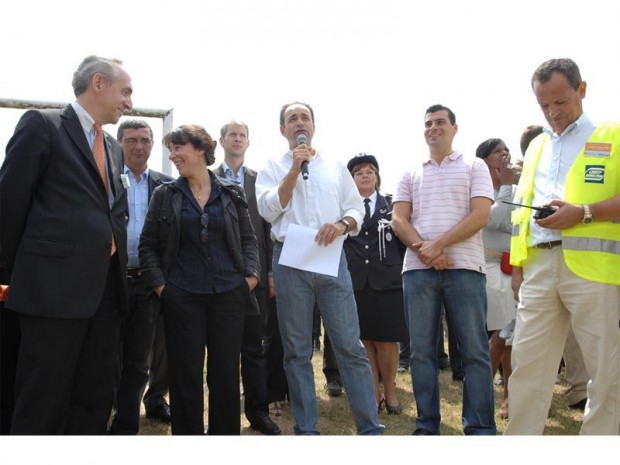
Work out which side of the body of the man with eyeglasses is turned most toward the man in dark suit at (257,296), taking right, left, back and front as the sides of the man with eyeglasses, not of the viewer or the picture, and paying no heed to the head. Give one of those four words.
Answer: left

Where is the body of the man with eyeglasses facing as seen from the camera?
toward the camera

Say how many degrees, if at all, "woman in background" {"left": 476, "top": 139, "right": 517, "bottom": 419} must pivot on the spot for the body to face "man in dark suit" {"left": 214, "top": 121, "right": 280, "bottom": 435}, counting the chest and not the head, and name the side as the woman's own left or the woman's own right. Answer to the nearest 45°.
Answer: approximately 90° to the woman's own right

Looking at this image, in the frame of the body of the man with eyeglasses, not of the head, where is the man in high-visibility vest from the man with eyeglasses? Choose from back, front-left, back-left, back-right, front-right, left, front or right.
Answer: front-left

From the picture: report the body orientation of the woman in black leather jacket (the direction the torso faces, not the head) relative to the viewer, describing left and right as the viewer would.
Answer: facing the viewer

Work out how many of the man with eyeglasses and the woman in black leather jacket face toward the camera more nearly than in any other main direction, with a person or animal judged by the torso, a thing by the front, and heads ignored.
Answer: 2

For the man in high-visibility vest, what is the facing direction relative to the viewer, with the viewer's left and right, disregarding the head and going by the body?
facing the viewer and to the left of the viewer

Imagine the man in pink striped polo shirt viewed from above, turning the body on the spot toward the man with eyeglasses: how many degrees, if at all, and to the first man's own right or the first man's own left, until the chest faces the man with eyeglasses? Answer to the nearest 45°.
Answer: approximately 90° to the first man's own right

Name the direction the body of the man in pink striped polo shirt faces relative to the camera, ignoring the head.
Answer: toward the camera

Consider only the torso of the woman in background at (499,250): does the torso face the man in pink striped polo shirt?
no

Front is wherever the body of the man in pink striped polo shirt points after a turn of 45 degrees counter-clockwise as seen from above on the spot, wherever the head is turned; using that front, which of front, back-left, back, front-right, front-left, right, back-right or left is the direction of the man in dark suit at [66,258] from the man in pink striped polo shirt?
right

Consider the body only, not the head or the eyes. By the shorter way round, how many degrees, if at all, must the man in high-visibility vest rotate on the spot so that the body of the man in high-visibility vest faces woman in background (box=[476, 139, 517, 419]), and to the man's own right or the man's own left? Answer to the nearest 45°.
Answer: approximately 135° to the man's own right

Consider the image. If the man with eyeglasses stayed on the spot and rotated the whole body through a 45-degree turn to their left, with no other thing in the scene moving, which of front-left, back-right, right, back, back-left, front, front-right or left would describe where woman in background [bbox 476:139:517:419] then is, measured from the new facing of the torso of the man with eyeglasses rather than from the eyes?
front-left

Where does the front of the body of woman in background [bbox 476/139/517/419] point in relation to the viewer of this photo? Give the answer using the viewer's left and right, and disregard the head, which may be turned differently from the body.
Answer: facing the viewer and to the right of the viewer

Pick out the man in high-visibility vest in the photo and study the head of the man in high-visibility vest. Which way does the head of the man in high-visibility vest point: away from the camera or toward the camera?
toward the camera

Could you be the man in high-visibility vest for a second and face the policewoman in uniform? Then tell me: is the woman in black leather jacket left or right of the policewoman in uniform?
left

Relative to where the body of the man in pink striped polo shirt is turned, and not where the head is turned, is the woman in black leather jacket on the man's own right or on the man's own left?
on the man's own right

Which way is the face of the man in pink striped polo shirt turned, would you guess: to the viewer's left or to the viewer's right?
to the viewer's left

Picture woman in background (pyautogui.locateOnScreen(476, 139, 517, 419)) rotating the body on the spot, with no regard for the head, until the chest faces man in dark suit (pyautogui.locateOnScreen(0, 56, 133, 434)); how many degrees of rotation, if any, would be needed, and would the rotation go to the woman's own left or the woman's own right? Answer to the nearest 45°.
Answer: approximately 90° to the woman's own right

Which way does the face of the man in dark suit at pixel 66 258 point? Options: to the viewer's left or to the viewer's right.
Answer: to the viewer's right
